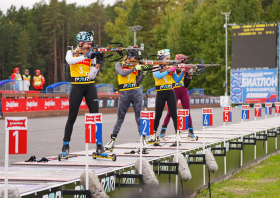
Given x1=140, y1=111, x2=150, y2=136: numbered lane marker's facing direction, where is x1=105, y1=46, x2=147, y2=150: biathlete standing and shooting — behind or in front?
behind

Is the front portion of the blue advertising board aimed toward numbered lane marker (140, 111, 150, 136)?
yes

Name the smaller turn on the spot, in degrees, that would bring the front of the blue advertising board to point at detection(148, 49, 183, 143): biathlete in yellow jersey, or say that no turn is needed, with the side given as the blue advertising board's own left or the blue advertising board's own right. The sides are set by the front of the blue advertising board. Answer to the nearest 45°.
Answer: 0° — it already faces them

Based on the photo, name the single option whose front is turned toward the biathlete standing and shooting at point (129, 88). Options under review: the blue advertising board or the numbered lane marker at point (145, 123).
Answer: the blue advertising board

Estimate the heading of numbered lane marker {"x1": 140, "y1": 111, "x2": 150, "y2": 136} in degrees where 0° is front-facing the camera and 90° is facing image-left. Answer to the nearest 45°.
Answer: approximately 0°

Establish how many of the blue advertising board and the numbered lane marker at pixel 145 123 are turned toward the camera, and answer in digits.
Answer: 2

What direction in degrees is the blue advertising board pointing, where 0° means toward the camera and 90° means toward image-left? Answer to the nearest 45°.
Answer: approximately 0°
